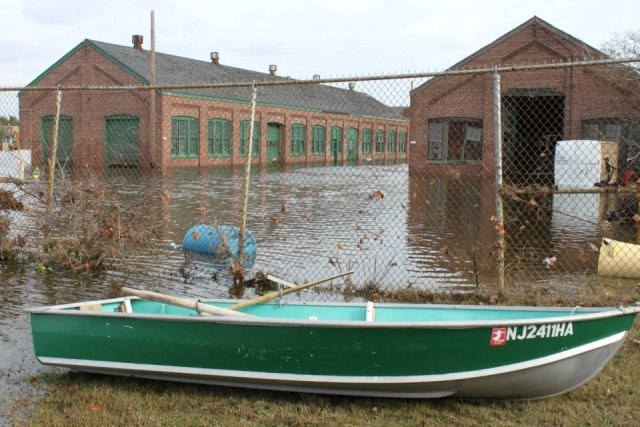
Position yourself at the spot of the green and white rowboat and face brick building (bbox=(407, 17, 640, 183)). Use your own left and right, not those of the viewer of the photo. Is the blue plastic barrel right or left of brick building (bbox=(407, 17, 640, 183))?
left

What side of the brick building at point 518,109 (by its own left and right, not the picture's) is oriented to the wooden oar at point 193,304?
front

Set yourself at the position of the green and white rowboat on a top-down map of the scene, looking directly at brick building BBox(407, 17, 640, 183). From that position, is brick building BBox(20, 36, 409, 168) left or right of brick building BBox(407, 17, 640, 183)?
left

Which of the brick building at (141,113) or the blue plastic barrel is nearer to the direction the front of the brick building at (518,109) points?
the blue plastic barrel

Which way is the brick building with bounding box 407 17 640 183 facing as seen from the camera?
toward the camera

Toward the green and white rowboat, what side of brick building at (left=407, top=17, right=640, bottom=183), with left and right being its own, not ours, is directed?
front

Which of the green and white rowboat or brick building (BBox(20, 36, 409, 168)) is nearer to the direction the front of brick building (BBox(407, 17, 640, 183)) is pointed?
the green and white rowboat

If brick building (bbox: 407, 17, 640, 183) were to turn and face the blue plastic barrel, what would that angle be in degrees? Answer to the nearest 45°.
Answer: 0° — it already faces it

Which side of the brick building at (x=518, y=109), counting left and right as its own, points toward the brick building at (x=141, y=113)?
right
